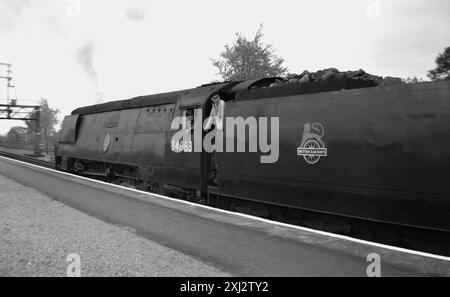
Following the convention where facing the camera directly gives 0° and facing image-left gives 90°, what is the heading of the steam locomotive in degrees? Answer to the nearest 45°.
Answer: approximately 135°

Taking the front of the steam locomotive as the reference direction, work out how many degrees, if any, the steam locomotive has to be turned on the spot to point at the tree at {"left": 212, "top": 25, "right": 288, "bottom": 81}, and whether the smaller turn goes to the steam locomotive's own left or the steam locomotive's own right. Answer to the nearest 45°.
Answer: approximately 45° to the steam locomotive's own right

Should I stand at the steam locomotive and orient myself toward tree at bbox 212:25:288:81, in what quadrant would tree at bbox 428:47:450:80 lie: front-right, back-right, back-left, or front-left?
front-right

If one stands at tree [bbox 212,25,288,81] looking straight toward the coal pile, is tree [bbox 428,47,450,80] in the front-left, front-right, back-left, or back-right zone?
front-left

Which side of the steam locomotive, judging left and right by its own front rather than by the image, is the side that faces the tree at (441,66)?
right
